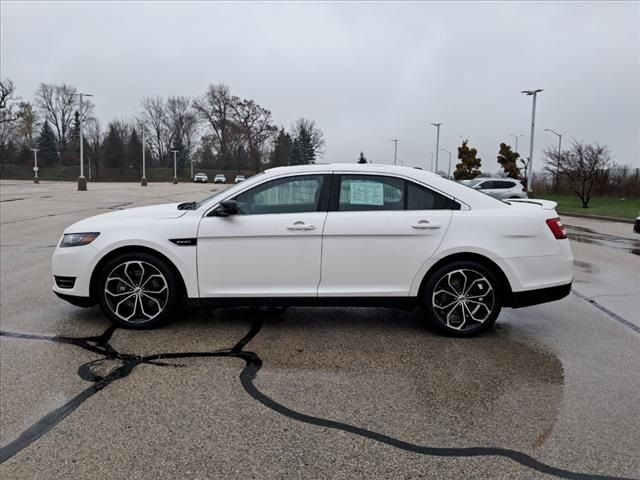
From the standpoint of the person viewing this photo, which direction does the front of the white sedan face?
facing to the left of the viewer

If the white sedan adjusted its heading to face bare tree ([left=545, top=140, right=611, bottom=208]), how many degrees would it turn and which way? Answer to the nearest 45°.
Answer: approximately 135° to its right
